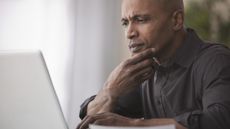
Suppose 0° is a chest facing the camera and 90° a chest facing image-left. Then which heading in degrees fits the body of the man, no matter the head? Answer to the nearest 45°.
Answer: approximately 45°

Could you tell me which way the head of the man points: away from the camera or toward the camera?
toward the camera

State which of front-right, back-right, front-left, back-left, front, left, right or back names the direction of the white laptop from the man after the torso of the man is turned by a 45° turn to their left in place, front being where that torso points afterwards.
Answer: front-right
